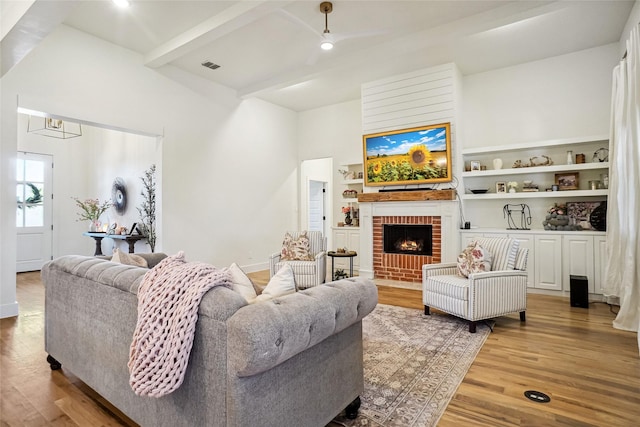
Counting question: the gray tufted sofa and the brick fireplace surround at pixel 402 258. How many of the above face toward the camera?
1

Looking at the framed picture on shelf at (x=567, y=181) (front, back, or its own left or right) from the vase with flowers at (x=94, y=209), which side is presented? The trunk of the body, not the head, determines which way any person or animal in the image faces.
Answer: right

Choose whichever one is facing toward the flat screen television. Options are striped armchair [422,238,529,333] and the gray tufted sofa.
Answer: the gray tufted sofa

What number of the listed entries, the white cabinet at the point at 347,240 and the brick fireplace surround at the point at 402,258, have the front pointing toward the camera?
2

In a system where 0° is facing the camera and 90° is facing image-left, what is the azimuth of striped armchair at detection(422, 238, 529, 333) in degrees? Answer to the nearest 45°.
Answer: approximately 45°

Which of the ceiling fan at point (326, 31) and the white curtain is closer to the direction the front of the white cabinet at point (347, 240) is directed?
the ceiling fan

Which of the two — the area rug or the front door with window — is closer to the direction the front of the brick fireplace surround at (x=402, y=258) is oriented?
the area rug

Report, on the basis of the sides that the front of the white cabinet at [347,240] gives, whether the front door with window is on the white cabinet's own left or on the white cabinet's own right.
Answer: on the white cabinet's own right

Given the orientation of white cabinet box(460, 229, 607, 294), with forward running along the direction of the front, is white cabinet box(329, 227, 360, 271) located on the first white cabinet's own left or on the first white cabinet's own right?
on the first white cabinet's own right

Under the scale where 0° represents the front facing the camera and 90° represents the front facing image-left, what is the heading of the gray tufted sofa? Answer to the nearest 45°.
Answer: approximately 225°
